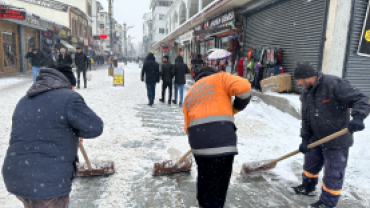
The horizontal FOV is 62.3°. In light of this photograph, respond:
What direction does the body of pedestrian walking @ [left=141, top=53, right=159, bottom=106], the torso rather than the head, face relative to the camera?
away from the camera

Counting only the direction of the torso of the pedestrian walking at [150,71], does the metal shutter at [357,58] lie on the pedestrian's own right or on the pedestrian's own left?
on the pedestrian's own right

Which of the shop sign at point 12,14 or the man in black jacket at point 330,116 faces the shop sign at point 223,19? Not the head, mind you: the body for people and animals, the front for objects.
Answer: the shop sign at point 12,14

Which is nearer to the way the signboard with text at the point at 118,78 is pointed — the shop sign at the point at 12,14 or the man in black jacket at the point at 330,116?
the man in black jacket

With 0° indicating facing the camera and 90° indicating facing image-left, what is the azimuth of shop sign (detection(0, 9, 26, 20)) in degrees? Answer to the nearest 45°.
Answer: approximately 315°
